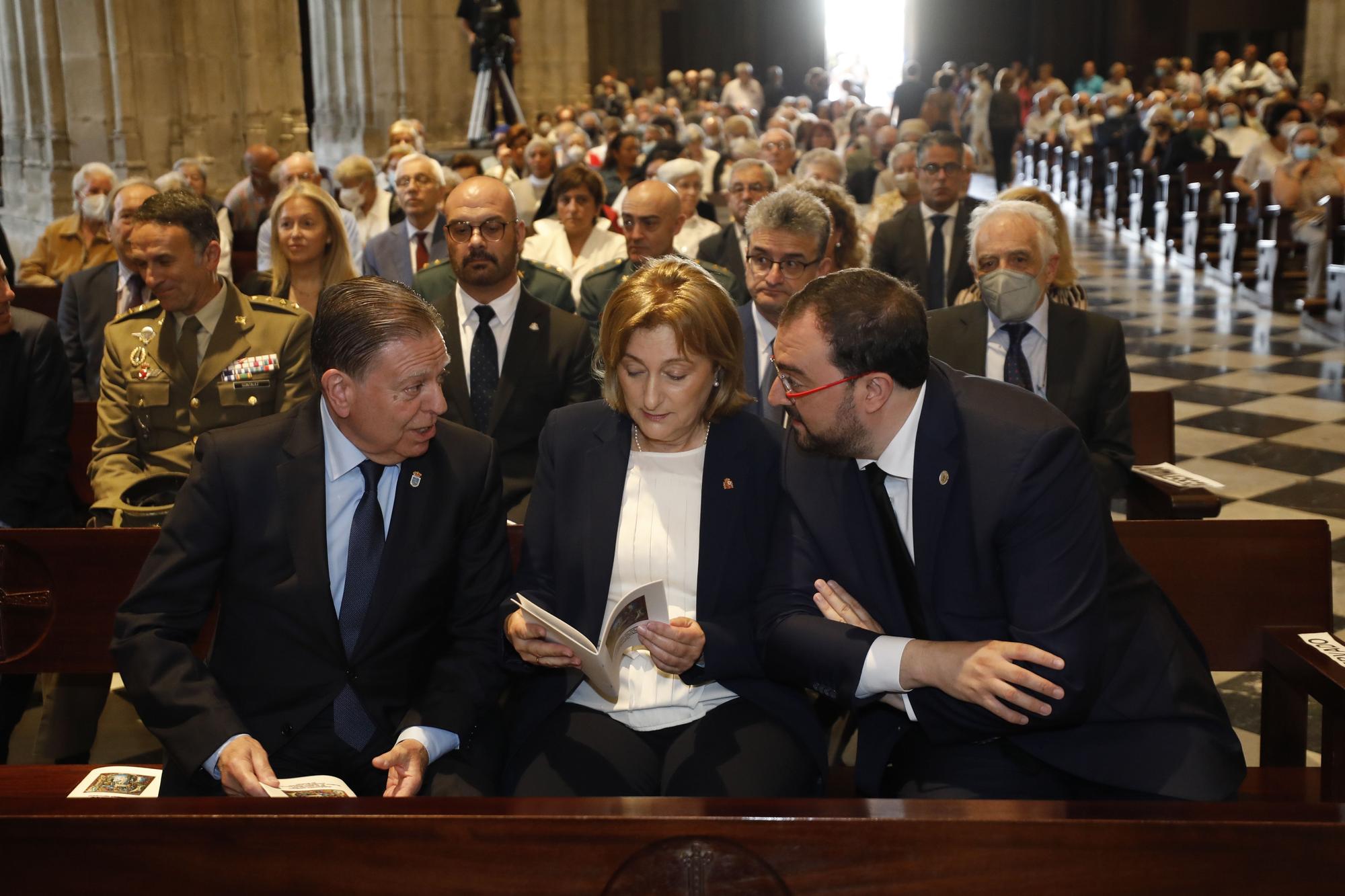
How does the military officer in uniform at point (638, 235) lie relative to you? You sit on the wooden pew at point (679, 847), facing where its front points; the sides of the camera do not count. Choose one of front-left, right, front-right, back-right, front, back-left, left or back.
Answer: back

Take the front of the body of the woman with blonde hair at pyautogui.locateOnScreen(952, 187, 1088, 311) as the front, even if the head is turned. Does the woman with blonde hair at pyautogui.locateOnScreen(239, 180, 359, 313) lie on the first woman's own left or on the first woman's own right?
on the first woman's own right

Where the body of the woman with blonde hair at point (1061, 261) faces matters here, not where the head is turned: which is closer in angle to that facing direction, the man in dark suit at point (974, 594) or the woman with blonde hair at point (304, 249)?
the man in dark suit

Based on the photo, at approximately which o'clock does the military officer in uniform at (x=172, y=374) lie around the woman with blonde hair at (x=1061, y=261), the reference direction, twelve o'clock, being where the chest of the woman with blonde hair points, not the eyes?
The military officer in uniform is roughly at 2 o'clock from the woman with blonde hair.

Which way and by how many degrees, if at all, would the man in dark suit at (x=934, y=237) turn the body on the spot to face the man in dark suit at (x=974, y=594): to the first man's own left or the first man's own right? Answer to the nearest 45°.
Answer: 0° — they already face them

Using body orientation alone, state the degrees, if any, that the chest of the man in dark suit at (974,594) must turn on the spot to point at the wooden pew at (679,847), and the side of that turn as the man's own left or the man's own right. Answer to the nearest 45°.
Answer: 0° — they already face it

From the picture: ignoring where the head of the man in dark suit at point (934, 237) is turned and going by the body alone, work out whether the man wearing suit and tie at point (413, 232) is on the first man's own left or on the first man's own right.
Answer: on the first man's own right

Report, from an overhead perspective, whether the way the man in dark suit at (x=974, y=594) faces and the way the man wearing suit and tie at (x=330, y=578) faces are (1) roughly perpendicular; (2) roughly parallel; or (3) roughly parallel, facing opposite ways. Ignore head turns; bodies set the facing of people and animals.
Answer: roughly perpendicular

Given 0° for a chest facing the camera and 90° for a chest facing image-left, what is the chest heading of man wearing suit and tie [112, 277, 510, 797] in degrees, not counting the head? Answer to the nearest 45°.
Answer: approximately 0°

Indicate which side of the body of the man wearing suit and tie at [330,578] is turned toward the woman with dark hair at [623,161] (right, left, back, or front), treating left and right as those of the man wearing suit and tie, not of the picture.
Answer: back

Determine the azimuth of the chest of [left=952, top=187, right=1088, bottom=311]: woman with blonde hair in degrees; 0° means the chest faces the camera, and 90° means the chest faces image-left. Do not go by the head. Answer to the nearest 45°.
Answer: approximately 0°
